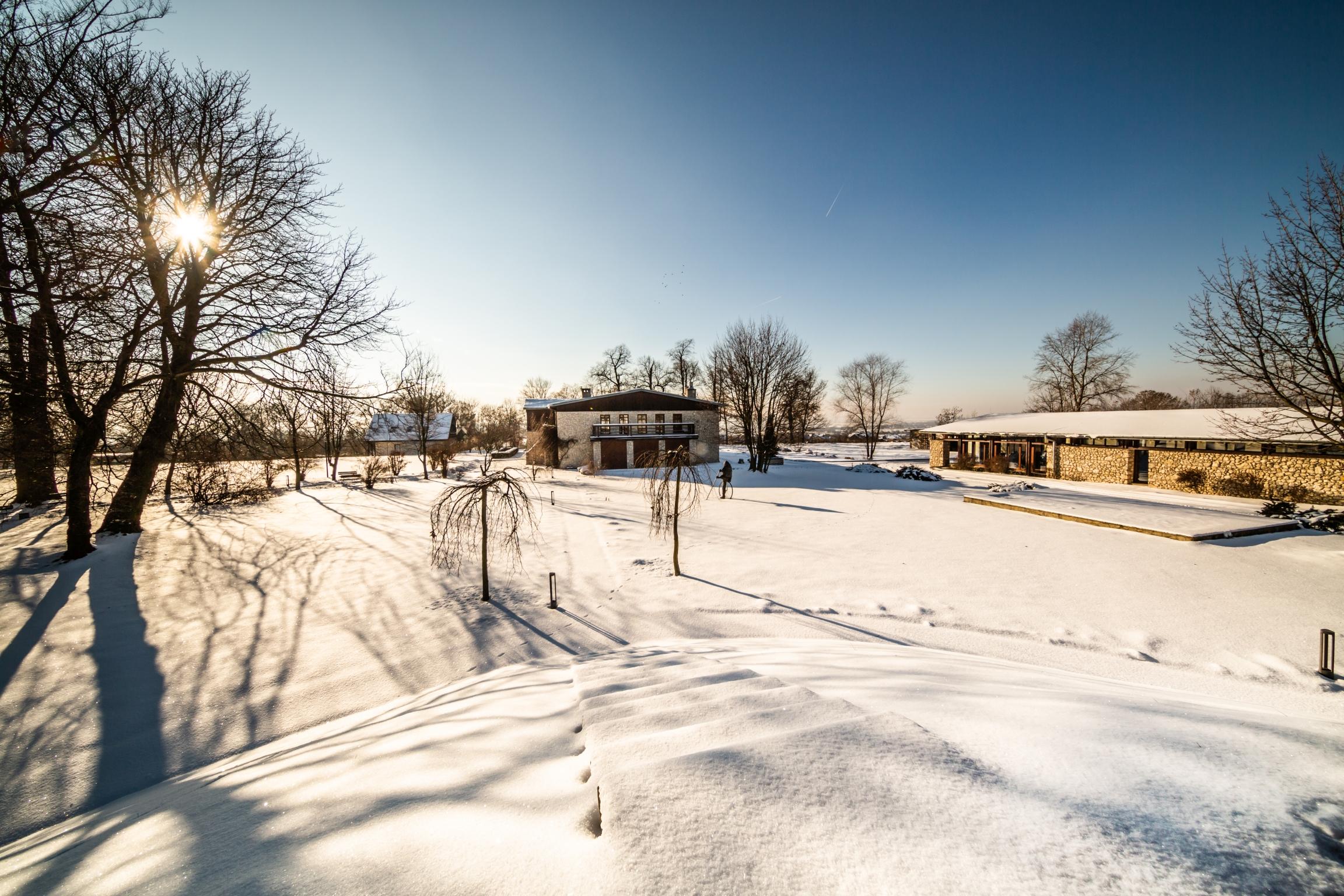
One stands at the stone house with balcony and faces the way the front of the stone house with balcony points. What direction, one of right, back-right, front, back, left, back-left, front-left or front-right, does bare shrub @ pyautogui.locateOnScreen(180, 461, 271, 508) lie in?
front-right

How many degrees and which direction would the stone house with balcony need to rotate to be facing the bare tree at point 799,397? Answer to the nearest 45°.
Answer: approximately 135° to its left

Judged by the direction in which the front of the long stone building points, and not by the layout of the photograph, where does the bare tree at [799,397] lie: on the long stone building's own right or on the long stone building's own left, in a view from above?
on the long stone building's own right

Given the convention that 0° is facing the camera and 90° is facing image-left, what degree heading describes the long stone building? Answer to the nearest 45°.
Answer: approximately 45°

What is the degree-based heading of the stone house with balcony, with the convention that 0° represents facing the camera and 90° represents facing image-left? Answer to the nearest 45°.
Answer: approximately 0°

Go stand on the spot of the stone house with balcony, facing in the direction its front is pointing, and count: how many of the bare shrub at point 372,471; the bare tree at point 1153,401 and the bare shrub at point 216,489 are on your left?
1

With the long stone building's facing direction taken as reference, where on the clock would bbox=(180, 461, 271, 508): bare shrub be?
The bare shrub is roughly at 12 o'clock from the long stone building.

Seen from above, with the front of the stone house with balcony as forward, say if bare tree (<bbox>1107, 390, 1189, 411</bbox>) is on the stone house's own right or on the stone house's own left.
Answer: on the stone house's own left

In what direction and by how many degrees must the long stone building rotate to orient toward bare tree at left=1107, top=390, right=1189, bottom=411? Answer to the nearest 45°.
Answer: approximately 135° to its right

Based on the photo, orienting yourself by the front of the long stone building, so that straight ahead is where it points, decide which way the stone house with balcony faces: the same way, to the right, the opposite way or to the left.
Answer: to the left
